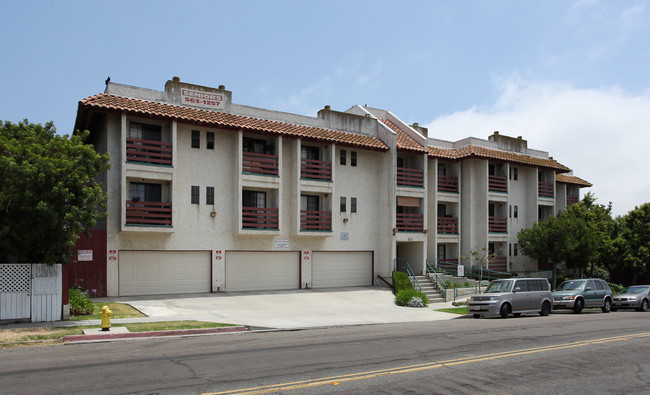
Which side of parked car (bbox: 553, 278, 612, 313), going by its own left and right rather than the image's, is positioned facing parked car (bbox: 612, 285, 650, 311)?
back

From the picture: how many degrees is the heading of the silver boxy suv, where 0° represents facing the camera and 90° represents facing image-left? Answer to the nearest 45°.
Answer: approximately 45°

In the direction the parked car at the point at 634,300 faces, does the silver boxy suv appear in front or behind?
in front

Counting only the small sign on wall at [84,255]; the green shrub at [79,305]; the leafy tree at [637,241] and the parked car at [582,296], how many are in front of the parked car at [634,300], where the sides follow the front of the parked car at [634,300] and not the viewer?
3

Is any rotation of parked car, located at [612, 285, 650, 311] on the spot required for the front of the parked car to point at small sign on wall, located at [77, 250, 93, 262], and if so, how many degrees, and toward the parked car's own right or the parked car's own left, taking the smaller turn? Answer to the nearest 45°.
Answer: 0° — it already faces it

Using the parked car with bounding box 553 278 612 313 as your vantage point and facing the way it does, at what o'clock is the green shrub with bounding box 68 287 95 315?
The green shrub is roughly at 12 o'clock from the parked car.

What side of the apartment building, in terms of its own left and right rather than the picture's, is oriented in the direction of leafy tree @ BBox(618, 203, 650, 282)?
left

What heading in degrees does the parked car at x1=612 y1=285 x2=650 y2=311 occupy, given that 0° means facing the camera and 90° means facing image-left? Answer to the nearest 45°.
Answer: approximately 45°

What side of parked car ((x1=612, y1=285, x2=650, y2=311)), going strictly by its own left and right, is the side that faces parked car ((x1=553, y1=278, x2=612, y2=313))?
front

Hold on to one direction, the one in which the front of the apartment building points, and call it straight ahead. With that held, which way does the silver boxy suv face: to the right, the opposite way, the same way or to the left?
to the right

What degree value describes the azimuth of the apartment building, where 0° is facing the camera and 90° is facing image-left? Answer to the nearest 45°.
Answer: approximately 315°

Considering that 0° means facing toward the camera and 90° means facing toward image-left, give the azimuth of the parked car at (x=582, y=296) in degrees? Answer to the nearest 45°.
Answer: approximately 45°
